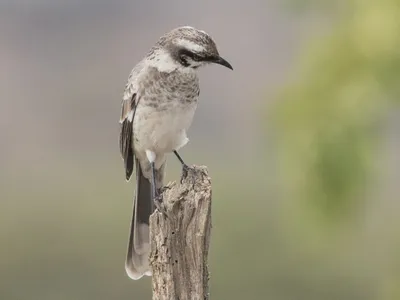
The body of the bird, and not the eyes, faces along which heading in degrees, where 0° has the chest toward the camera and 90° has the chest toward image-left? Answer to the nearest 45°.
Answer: approximately 315°
